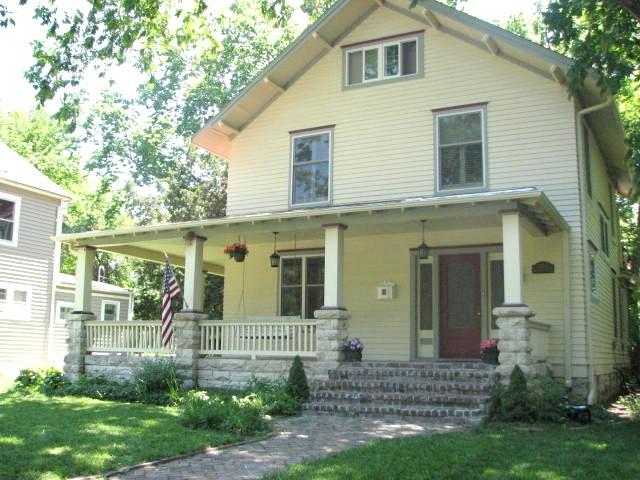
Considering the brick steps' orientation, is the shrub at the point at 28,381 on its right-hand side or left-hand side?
on its right

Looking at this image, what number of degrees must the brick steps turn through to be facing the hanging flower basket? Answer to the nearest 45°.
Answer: approximately 135° to its right

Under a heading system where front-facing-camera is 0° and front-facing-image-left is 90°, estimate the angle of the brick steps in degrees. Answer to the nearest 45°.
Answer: approximately 0°

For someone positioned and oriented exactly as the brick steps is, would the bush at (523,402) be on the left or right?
on its left

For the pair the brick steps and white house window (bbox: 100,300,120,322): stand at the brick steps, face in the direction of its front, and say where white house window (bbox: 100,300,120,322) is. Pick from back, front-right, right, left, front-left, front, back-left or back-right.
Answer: back-right
